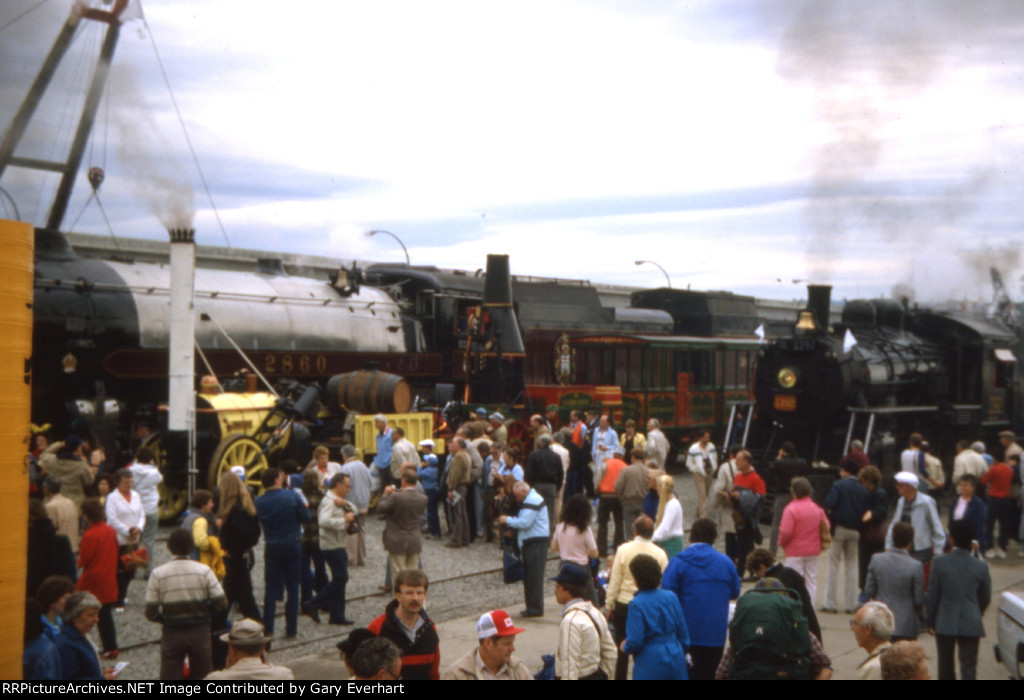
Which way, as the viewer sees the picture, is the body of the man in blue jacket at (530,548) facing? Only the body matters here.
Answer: to the viewer's left

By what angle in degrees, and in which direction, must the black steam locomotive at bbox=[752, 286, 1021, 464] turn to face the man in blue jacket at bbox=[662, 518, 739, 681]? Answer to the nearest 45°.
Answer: approximately 45° to its left

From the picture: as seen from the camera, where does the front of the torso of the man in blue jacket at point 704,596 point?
away from the camera

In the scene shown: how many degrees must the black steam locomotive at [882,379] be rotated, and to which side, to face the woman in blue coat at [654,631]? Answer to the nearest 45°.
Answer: approximately 45° to its left

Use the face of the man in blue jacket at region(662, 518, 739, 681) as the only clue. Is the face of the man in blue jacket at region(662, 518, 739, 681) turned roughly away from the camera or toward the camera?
away from the camera

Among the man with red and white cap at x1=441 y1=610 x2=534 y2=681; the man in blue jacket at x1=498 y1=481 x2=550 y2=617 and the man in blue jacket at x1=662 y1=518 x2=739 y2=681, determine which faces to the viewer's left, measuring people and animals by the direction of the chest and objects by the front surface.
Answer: the man in blue jacket at x1=498 y1=481 x2=550 y2=617

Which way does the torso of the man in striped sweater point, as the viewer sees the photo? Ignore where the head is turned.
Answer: away from the camera

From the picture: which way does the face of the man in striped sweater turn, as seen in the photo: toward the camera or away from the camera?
away from the camera

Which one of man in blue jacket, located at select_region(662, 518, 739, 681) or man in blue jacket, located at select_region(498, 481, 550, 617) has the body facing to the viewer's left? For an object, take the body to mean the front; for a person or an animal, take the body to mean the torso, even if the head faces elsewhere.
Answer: man in blue jacket, located at select_region(498, 481, 550, 617)

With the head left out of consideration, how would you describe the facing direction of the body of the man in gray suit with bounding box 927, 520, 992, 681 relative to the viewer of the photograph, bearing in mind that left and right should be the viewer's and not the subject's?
facing away from the viewer

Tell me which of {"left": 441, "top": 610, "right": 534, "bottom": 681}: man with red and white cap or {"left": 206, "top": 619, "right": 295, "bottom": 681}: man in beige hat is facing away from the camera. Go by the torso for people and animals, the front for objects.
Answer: the man in beige hat

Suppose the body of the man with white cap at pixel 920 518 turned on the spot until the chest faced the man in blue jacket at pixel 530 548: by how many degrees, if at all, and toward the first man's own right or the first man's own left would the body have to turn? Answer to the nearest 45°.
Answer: approximately 45° to the first man's own right

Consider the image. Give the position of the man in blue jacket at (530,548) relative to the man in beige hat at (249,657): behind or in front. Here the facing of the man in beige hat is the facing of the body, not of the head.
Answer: in front

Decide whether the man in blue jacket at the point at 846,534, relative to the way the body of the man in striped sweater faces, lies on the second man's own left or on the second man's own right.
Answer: on the second man's own right
